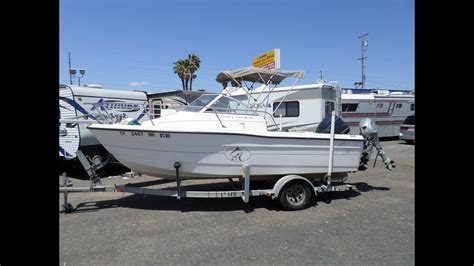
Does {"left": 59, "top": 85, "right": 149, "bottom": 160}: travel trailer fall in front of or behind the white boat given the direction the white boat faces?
in front

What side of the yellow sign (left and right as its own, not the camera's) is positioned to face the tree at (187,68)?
right

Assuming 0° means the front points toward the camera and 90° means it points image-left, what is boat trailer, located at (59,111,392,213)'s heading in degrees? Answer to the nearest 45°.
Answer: approximately 90°

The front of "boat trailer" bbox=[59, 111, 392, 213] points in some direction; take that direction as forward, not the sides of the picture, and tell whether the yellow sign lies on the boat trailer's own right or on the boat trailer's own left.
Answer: on the boat trailer's own right

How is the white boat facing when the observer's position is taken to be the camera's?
facing to the left of the viewer

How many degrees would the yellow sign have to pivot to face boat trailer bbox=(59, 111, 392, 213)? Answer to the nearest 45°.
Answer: approximately 45° to its left

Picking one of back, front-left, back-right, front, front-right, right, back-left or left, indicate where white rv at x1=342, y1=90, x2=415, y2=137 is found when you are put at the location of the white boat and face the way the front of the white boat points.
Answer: back-right

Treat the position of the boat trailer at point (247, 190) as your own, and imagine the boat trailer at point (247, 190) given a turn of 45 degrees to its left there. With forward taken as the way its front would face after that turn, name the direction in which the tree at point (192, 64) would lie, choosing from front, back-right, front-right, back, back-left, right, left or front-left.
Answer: back-right

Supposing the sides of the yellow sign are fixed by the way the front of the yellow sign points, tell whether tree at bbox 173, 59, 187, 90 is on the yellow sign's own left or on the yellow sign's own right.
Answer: on the yellow sign's own right

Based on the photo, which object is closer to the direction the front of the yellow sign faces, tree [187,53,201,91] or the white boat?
the white boat
